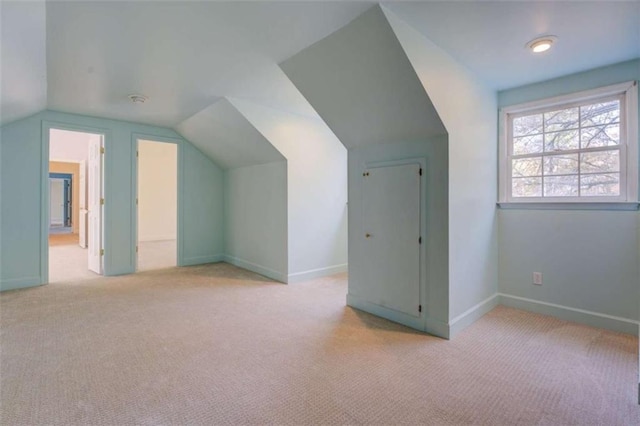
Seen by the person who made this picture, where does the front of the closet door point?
facing the viewer and to the left of the viewer

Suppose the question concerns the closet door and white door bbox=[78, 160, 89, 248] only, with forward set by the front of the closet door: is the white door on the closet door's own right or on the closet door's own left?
on the closet door's own right

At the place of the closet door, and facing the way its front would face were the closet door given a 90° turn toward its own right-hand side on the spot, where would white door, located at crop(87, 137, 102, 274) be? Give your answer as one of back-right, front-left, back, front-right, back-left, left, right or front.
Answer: front-left

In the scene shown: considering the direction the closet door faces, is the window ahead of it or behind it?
behind

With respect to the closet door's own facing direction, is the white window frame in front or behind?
behind

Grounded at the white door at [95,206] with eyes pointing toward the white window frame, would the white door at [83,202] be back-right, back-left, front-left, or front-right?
back-left

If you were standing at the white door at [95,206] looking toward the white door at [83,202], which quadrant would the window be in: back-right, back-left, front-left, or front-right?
back-right

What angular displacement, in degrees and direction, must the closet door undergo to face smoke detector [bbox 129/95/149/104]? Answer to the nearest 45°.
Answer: approximately 45° to its right
